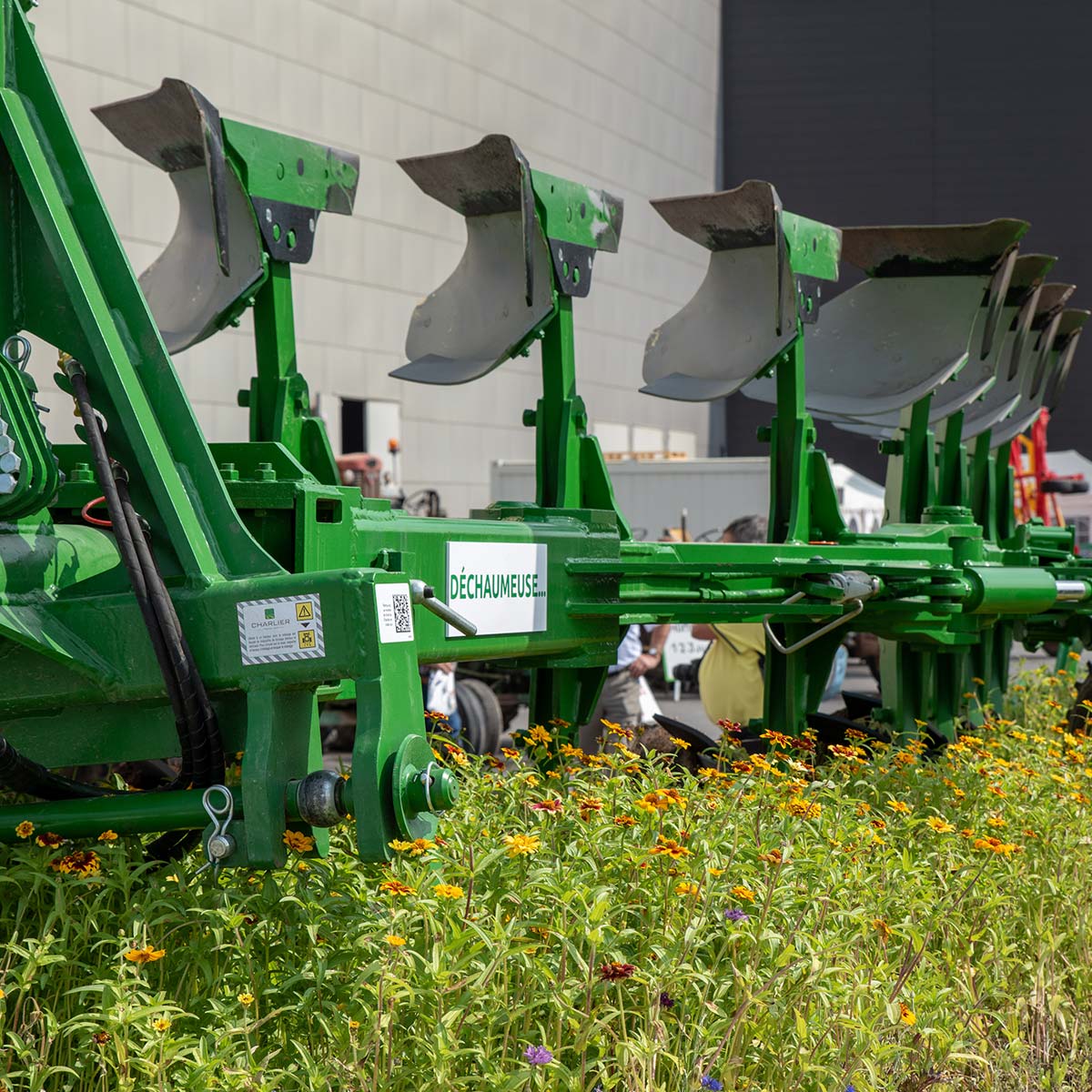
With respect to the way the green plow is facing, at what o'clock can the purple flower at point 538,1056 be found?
The purple flower is roughly at 10 o'clock from the green plow.

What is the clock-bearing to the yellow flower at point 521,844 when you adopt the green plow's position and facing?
The yellow flower is roughly at 10 o'clock from the green plow.

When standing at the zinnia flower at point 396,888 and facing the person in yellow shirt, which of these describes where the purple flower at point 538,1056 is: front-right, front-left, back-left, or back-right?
back-right

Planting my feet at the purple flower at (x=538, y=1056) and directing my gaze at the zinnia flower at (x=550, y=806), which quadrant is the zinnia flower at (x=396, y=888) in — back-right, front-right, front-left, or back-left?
front-left

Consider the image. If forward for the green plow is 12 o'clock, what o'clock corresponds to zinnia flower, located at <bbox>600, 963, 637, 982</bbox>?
The zinnia flower is roughly at 10 o'clock from the green plow.

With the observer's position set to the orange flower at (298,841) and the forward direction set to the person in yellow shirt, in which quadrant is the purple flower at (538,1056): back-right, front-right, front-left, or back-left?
back-right

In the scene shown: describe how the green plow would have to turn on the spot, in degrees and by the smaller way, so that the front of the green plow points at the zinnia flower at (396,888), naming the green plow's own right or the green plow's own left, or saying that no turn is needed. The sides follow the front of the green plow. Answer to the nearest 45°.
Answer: approximately 45° to the green plow's own left

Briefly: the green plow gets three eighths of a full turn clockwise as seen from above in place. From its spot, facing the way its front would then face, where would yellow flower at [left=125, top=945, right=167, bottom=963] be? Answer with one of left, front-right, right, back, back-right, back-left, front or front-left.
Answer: back

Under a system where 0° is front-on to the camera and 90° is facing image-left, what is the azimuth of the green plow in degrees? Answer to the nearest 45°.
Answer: approximately 45°

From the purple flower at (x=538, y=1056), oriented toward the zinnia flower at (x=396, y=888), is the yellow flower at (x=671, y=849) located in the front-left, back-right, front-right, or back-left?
front-right

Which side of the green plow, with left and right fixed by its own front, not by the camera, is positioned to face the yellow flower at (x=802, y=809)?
left
